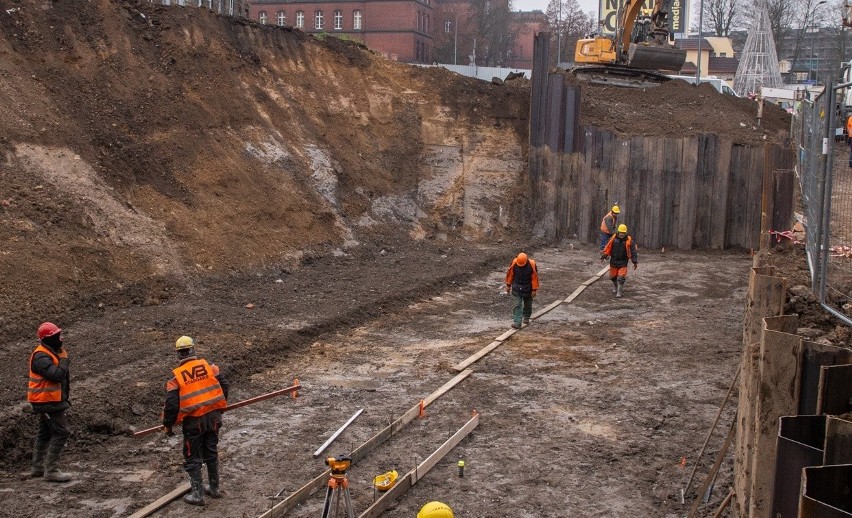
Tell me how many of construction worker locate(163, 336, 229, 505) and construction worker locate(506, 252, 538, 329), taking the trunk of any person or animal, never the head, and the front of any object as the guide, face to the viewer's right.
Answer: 0

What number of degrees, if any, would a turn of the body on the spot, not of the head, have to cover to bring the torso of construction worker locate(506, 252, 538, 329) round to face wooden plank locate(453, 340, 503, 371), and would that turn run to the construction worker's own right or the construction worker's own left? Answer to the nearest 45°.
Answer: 0° — they already face it

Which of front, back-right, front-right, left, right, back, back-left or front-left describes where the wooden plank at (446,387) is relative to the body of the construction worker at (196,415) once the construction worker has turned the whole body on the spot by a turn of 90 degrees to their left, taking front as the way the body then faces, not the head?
back-right

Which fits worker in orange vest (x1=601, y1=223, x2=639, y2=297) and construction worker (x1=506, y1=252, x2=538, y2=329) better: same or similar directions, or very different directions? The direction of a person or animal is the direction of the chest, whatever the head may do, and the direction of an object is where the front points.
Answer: same or similar directions

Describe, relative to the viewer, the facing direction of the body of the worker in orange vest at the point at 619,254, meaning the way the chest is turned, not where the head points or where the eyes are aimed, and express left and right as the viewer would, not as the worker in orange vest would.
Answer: facing the viewer

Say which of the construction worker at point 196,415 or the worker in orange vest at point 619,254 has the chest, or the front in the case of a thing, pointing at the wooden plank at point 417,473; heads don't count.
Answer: the worker in orange vest

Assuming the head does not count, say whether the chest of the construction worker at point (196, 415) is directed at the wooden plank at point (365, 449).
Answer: no

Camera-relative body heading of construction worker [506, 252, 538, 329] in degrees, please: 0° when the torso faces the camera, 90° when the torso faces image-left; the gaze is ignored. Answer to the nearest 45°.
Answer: approximately 0°

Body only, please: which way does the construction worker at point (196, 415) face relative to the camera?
away from the camera

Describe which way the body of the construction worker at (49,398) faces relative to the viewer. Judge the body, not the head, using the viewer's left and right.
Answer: facing to the right of the viewer

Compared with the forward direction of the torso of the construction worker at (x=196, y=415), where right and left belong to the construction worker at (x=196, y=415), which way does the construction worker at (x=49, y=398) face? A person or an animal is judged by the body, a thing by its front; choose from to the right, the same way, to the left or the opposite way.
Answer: to the right

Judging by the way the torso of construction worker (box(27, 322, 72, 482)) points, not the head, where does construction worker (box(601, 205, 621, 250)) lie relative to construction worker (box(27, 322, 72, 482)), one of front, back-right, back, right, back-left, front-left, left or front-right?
front-left

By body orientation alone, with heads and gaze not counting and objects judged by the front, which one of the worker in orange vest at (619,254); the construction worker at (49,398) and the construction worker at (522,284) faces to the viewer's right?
the construction worker at (49,398)

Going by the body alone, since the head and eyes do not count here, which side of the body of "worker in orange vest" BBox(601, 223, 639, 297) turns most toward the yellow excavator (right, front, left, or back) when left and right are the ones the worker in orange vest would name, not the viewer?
back

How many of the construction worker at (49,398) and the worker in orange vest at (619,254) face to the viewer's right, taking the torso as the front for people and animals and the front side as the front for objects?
1
